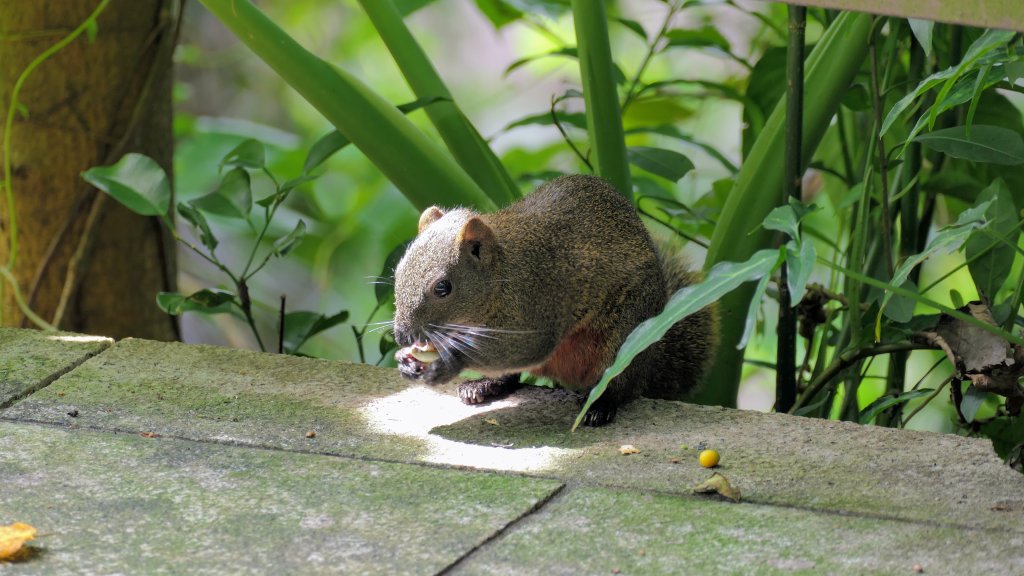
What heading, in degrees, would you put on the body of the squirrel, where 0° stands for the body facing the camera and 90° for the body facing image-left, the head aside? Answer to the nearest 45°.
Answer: approximately 45°

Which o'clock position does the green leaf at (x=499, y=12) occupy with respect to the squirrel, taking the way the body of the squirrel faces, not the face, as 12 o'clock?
The green leaf is roughly at 4 o'clock from the squirrel.

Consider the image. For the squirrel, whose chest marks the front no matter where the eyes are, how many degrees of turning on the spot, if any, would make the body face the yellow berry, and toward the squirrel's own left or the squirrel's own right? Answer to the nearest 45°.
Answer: approximately 90° to the squirrel's own left

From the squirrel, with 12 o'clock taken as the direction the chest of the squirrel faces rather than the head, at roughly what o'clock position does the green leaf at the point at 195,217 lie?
The green leaf is roughly at 2 o'clock from the squirrel.

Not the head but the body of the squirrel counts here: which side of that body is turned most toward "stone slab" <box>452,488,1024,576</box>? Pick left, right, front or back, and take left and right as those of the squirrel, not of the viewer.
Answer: left

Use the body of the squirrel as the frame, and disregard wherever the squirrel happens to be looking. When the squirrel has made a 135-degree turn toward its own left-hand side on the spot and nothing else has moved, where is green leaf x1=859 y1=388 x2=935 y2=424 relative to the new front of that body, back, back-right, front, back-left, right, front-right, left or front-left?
front

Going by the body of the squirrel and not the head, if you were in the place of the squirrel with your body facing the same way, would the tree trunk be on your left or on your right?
on your right

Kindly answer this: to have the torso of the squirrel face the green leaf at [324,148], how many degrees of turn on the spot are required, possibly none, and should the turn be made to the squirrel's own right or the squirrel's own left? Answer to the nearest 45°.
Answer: approximately 90° to the squirrel's own right
